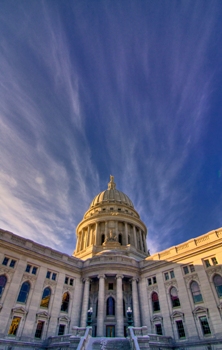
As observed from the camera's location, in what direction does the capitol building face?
facing the viewer
